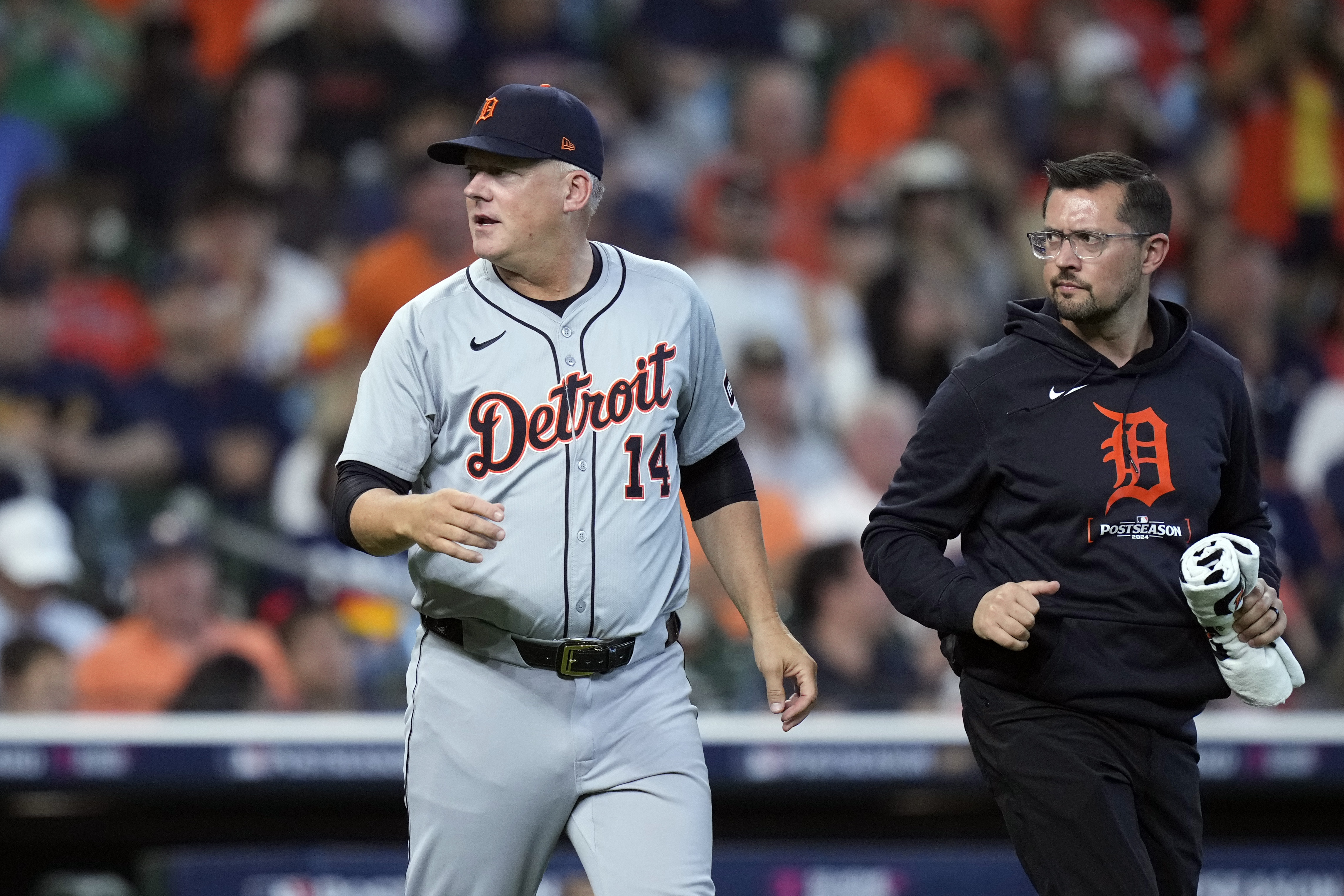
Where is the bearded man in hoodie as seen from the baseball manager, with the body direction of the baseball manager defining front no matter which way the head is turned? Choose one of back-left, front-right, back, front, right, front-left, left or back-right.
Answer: left

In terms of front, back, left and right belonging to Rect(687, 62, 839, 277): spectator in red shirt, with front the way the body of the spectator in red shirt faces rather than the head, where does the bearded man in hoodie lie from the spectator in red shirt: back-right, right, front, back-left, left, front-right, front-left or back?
front

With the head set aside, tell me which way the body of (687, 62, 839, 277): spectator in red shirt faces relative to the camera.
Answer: toward the camera

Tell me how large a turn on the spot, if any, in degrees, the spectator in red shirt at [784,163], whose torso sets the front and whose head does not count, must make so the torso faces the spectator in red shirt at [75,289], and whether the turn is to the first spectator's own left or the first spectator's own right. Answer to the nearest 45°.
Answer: approximately 45° to the first spectator's own right

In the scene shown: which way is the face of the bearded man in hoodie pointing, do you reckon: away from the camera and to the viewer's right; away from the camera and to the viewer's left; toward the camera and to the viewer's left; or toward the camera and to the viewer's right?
toward the camera and to the viewer's left

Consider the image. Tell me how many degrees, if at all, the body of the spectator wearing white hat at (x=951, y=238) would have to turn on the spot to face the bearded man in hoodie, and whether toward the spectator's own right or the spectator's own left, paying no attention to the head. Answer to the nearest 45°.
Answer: approximately 45° to the spectator's own left

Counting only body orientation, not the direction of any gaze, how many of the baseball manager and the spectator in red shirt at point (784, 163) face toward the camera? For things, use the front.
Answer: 2

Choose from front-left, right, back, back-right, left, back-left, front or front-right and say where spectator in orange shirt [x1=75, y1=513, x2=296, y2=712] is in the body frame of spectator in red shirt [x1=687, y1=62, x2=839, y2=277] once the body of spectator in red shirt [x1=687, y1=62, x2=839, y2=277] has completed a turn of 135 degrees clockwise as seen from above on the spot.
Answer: left
